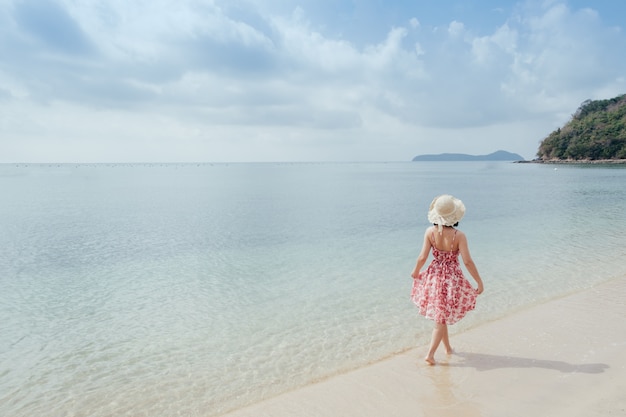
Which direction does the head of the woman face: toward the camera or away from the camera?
away from the camera

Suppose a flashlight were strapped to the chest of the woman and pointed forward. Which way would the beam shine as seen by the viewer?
away from the camera
